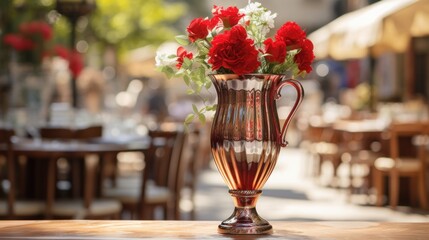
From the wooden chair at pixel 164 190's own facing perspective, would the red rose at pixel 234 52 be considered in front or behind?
behind

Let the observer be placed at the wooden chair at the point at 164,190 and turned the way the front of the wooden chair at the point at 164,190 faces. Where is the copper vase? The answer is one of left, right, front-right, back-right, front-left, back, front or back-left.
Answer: back-left

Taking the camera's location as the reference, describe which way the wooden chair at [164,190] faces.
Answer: facing away from the viewer and to the left of the viewer

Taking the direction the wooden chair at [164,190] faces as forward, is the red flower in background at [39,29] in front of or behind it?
in front

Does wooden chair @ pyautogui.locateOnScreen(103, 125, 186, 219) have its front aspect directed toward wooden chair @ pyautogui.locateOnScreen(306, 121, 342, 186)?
no

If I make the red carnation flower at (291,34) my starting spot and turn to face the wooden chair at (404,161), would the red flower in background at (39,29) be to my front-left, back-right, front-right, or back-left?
front-left

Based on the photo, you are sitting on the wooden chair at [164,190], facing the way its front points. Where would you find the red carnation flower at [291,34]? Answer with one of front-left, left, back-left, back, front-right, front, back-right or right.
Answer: back-left

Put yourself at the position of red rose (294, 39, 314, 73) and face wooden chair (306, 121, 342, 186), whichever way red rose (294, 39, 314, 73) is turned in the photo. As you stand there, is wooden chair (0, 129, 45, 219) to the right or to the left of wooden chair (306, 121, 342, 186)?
left

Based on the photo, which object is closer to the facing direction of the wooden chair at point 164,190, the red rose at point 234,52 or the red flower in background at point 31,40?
the red flower in background

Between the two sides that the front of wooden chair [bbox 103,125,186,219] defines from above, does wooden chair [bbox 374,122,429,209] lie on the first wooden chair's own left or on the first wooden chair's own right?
on the first wooden chair's own right

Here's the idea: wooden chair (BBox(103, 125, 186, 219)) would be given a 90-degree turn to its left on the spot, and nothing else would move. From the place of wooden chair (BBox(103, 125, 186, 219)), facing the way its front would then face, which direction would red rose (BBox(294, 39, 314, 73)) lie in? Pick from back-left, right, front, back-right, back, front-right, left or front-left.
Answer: front-left

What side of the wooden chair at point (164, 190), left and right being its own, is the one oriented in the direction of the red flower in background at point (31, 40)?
front
